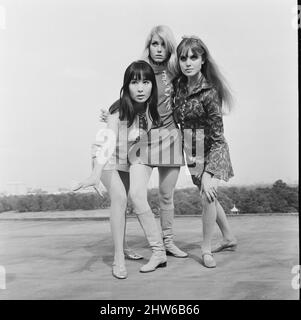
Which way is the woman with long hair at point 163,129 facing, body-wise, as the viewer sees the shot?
toward the camera

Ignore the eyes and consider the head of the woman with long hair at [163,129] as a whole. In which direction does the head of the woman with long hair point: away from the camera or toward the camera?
toward the camera

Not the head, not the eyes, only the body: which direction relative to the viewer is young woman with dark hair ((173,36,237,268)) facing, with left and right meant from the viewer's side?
facing the viewer and to the left of the viewer

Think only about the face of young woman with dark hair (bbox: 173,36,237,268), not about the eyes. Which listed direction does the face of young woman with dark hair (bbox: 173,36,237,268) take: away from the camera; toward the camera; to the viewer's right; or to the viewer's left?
toward the camera

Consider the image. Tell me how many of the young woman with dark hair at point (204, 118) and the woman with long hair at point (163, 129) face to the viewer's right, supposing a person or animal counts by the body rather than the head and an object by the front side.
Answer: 0

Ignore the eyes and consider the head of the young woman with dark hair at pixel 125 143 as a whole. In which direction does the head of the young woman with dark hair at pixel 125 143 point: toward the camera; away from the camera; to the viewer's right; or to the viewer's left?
toward the camera
